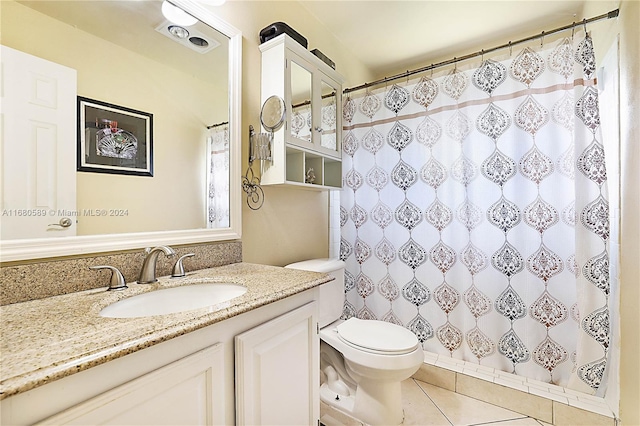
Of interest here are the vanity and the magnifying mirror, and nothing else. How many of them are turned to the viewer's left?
0

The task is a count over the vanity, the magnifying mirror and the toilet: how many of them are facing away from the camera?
0

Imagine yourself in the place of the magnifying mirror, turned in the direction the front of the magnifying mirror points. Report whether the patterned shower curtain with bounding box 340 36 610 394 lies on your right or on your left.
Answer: on your left

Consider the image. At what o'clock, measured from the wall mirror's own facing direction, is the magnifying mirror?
The magnifying mirror is roughly at 10 o'clock from the wall mirror.

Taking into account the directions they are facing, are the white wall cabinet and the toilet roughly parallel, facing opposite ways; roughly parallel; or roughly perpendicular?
roughly parallel

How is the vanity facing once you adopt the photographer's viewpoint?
facing the viewer and to the right of the viewer

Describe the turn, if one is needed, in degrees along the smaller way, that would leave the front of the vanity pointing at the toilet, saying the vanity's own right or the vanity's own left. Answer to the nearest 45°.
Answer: approximately 90° to the vanity's own left

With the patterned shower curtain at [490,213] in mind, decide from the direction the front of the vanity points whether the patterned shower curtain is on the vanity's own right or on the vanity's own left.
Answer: on the vanity's own left

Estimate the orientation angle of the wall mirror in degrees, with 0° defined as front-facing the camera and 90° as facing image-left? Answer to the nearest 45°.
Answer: approximately 315°

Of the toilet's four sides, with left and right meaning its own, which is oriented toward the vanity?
right

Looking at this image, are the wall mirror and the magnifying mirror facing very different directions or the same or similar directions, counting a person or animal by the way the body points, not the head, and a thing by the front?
same or similar directions

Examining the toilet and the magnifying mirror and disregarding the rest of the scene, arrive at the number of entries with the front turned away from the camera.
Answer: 0
